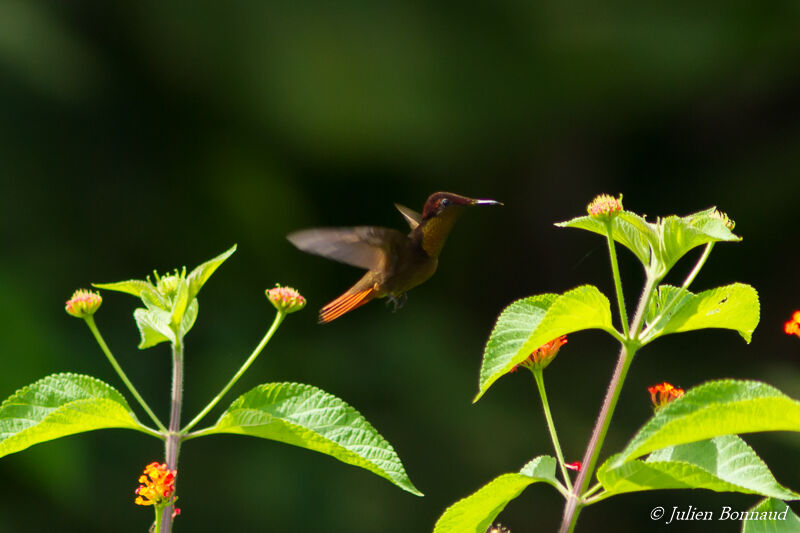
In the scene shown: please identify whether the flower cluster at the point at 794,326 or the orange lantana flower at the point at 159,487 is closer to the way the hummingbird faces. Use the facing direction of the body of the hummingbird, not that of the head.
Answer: the flower cluster

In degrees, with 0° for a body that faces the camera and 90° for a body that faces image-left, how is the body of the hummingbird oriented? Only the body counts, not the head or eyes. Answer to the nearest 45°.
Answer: approximately 270°

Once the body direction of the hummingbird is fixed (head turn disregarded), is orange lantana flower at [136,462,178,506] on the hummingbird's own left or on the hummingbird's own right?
on the hummingbird's own right

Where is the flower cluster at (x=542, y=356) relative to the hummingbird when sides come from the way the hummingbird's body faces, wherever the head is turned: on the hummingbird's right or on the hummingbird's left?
on the hummingbird's right
